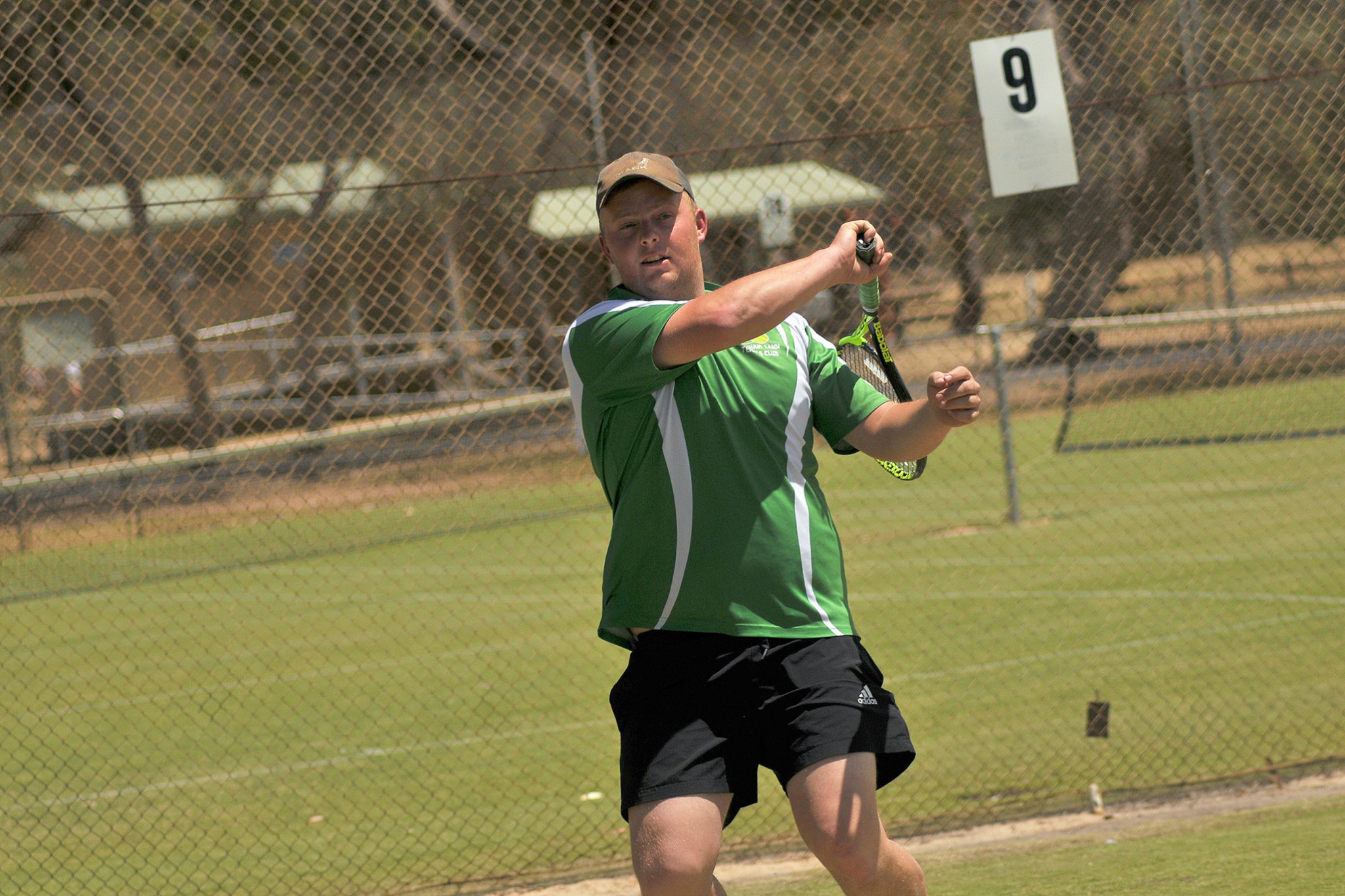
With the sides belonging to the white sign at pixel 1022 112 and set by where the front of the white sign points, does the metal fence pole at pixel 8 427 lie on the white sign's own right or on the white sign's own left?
on the white sign's own right

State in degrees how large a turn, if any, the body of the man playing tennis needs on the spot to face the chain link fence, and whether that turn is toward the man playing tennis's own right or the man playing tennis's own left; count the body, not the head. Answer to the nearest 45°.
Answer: approximately 180°

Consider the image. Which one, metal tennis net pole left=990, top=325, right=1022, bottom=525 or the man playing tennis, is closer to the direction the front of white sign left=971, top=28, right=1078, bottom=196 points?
the man playing tennis

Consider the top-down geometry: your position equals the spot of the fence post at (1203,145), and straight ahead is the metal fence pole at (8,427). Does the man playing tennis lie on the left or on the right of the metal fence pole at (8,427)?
left

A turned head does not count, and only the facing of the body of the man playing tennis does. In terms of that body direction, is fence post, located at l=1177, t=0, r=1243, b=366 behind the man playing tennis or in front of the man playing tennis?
behind

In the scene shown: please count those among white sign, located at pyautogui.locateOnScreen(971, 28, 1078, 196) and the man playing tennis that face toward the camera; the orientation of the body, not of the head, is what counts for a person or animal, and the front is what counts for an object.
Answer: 2

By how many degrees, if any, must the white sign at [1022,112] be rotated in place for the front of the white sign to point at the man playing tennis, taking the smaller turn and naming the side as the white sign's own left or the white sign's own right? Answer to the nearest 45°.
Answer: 0° — it already faces them

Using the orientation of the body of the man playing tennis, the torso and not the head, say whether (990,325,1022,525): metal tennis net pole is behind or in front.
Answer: behind

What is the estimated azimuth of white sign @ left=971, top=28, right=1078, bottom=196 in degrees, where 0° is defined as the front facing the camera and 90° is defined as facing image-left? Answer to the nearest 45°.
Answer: approximately 0°

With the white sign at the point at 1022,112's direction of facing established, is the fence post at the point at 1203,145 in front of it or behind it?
behind
